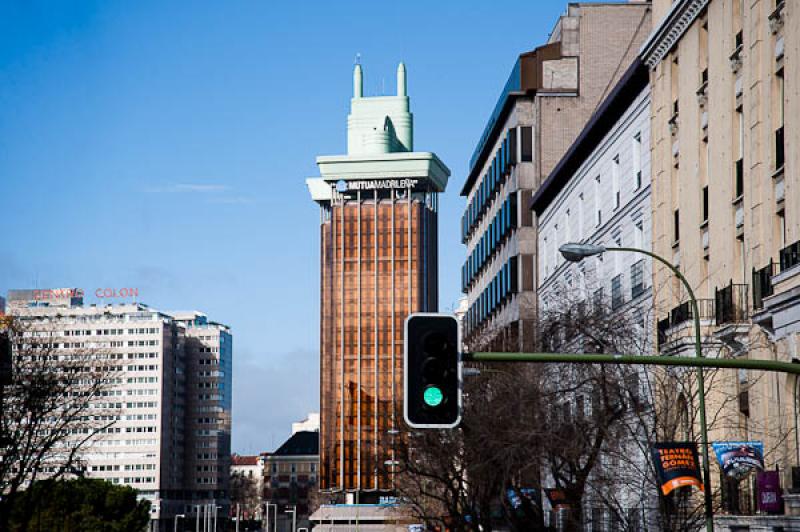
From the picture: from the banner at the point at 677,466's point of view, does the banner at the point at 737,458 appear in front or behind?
behind

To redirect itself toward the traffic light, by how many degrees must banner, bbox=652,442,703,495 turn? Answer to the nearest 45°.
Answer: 0° — it already faces it

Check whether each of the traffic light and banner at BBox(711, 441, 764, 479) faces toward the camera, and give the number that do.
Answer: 2

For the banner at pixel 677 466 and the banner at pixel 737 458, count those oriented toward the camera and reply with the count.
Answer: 2

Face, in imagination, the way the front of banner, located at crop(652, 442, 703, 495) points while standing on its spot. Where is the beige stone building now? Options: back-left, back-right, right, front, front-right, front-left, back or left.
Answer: back

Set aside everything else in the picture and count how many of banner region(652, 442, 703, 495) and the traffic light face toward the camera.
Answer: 2

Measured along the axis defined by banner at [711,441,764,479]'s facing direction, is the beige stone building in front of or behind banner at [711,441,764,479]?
behind

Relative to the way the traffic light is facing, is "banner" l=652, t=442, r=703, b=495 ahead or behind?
behind
